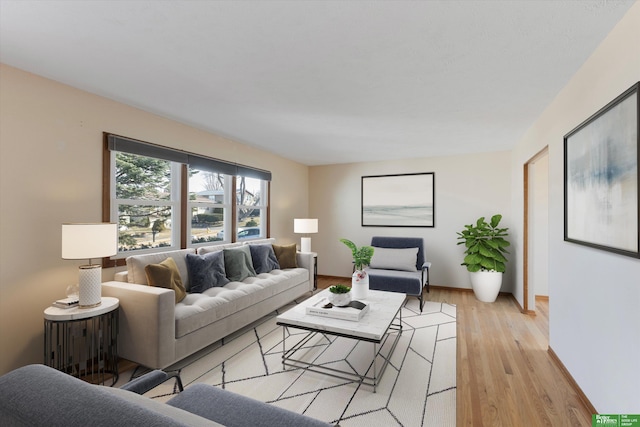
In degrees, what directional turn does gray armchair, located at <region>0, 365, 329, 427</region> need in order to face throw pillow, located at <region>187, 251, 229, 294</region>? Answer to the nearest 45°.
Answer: approximately 45° to its left

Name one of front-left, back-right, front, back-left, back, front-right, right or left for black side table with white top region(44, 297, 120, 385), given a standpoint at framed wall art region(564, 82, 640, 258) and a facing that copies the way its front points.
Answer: front-left

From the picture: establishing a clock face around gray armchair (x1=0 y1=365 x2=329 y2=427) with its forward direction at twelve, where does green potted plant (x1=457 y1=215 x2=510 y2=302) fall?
The green potted plant is roughly at 1 o'clock from the gray armchair.

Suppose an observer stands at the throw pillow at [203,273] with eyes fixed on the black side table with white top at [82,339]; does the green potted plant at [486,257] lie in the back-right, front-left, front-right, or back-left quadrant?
back-left

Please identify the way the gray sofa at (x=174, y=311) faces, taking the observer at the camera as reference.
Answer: facing the viewer and to the right of the viewer

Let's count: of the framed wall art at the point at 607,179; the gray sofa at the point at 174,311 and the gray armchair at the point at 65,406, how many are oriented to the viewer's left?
1

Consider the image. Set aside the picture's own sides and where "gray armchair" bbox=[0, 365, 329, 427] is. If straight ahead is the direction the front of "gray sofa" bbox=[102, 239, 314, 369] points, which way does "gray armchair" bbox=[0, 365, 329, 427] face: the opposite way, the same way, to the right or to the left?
to the left

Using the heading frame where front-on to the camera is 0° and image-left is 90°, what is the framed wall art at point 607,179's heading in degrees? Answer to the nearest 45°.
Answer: approximately 90°

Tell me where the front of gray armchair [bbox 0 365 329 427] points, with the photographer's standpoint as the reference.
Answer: facing away from the viewer and to the right of the viewer

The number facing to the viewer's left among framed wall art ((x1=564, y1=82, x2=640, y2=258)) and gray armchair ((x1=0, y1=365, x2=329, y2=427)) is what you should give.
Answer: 1

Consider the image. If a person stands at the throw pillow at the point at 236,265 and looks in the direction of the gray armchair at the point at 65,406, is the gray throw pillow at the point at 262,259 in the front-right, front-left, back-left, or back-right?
back-left

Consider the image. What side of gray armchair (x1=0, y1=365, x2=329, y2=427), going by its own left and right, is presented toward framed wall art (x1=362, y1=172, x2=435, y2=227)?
front

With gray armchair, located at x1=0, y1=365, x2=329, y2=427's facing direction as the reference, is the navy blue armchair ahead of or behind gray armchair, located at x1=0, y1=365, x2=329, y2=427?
ahead

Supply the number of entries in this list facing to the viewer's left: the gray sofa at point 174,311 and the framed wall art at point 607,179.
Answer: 1
